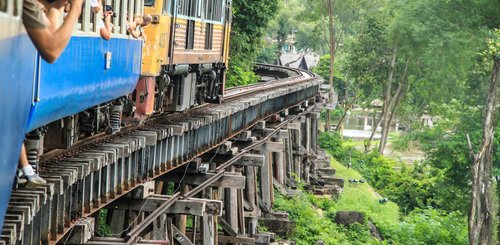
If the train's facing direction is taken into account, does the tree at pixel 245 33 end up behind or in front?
in front

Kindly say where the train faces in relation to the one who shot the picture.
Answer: facing away from the viewer and to the right of the viewer
